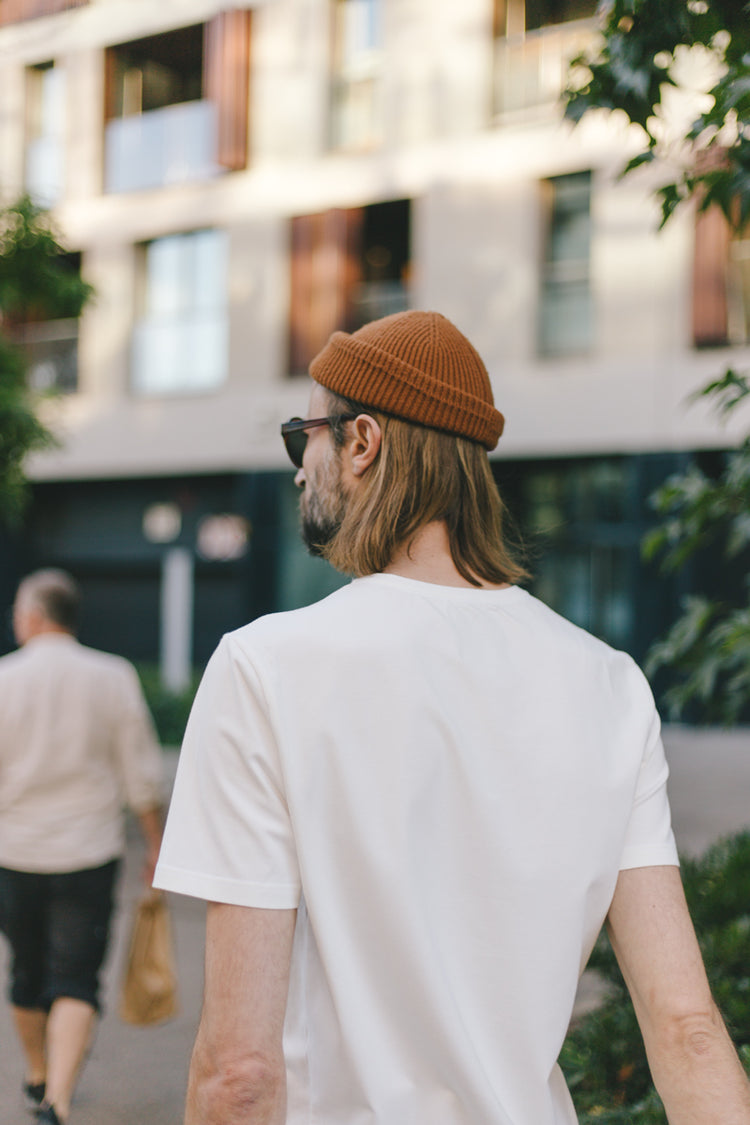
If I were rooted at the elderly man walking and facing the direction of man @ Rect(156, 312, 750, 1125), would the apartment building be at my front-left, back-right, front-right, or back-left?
back-left

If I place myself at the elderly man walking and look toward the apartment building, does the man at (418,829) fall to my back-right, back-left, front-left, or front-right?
back-right

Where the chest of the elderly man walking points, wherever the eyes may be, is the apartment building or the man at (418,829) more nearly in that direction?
the apartment building

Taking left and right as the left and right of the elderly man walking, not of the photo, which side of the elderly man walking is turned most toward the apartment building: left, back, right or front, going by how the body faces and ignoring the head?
front

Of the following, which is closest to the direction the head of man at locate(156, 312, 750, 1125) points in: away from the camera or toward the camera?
away from the camera

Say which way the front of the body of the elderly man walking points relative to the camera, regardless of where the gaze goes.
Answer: away from the camera

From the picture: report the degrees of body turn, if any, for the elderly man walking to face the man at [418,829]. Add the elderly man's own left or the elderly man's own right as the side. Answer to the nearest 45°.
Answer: approximately 180°
